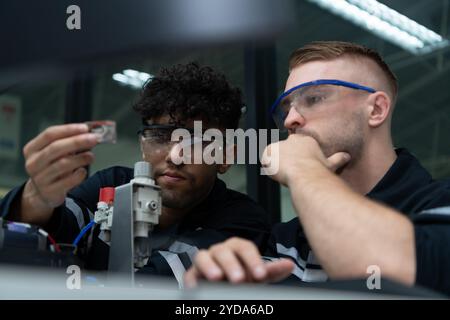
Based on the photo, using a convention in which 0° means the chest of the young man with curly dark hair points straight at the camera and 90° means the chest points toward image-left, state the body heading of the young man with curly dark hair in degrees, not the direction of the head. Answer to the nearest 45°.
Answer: approximately 45°

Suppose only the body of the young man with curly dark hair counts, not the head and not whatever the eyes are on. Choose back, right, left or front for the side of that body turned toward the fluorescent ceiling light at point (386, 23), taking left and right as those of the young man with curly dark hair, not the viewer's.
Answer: back

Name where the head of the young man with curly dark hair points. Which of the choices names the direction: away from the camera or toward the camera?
toward the camera
